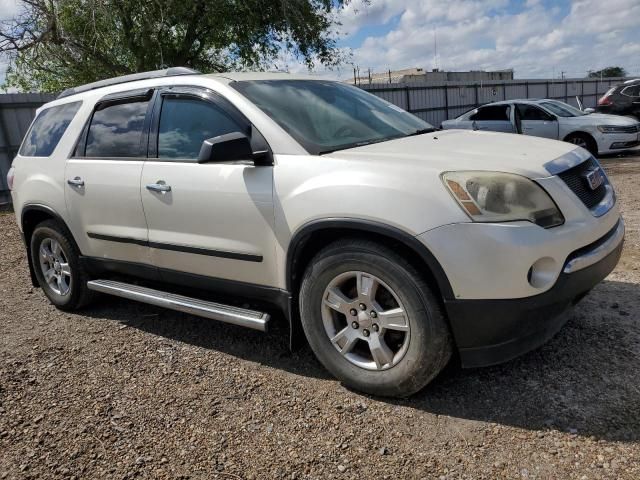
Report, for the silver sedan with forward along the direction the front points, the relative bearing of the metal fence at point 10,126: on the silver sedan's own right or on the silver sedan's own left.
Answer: on the silver sedan's own right

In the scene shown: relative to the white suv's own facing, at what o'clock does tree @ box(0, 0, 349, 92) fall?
The tree is roughly at 7 o'clock from the white suv.

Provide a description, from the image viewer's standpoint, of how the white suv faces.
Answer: facing the viewer and to the right of the viewer

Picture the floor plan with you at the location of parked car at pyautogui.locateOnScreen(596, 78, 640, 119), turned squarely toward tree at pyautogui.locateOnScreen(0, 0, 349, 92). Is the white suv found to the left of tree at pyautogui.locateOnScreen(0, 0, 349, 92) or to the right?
left

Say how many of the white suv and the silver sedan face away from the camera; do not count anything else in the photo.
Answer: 0

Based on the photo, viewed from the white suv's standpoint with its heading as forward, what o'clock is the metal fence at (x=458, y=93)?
The metal fence is roughly at 8 o'clock from the white suv.

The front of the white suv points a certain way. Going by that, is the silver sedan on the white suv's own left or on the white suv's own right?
on the white suv's own left
